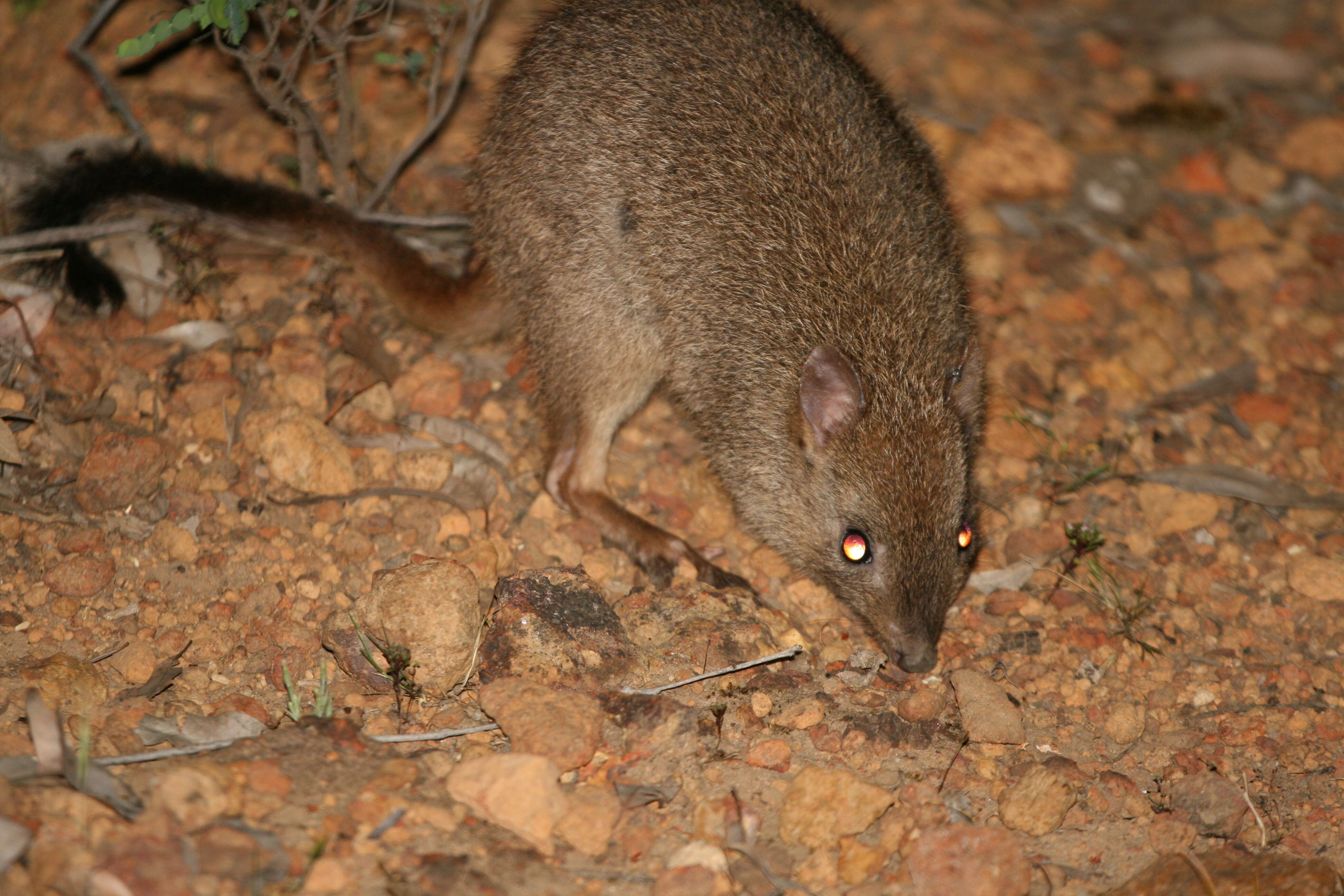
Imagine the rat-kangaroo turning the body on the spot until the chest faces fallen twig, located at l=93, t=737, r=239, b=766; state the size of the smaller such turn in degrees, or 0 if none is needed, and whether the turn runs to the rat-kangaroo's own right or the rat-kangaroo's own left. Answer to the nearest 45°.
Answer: approximately 90° to the rat-kangaroo's own right

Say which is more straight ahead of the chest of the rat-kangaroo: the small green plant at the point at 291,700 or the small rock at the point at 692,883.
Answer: the small rock

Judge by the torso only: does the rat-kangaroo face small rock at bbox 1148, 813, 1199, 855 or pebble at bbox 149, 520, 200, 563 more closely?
the small rock

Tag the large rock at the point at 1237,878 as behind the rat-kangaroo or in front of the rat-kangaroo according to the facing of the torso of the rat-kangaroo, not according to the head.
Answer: in front

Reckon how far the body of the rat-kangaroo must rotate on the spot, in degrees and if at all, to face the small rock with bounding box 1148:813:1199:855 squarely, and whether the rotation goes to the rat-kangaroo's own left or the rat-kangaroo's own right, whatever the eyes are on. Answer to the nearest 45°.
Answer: approximately 45° to the rat-kangaroo's own right

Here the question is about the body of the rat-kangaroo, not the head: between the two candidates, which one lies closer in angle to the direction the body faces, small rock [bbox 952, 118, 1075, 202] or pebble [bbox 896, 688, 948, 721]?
the pebble

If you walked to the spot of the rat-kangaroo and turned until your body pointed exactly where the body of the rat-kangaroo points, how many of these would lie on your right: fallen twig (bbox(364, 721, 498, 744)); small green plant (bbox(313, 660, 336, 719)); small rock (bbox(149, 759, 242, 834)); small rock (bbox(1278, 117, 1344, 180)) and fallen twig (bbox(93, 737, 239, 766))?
4

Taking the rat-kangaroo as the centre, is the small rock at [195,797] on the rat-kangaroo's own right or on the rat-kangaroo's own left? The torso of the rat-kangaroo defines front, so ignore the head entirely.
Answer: on the rat-kangaroo's own right

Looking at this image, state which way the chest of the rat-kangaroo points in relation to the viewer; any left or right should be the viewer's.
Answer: facing the viewer and to the right of the viewer
